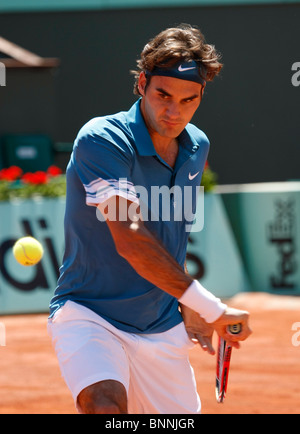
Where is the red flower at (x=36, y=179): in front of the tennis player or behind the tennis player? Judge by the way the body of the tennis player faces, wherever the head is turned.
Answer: behind

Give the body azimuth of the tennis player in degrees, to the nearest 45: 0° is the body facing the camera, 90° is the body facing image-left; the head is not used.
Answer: approximately 315°

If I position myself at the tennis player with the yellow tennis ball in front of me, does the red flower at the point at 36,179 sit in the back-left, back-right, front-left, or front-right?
front-right
